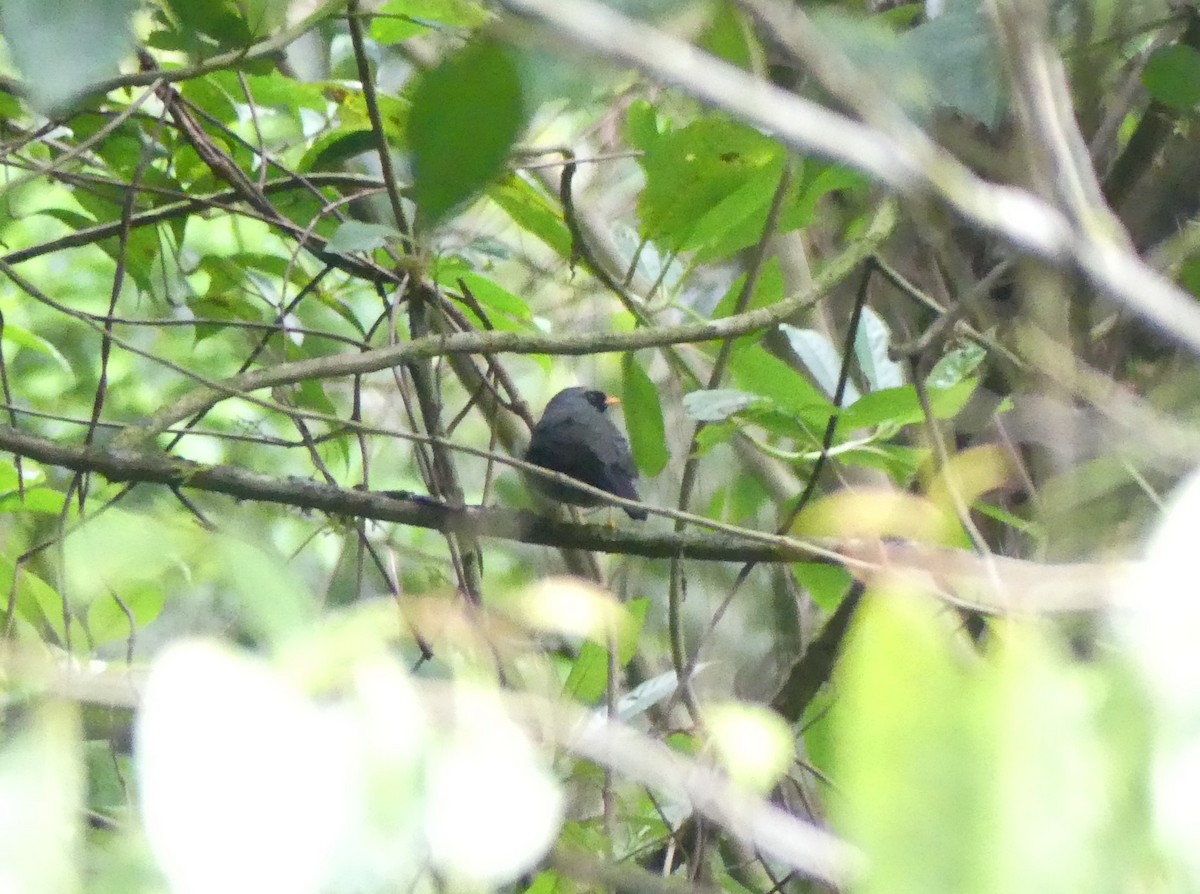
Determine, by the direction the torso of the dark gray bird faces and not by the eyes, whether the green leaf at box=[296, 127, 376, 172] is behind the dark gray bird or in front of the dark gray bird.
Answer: in front
